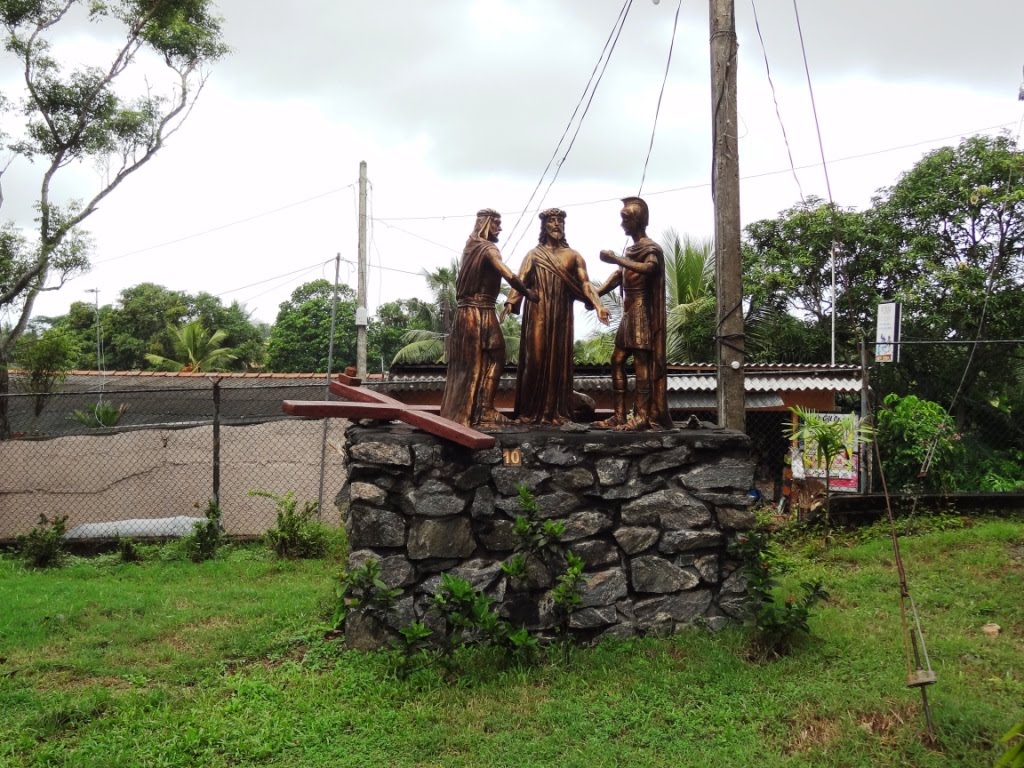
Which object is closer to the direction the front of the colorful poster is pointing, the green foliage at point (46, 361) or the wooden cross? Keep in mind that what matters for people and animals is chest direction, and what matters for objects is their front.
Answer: the wooden cross

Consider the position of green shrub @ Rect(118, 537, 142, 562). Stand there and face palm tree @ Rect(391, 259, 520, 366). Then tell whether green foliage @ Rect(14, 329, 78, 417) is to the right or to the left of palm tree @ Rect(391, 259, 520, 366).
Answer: left

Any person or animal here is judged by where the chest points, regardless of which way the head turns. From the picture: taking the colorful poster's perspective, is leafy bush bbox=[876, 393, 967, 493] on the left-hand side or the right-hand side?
on its left

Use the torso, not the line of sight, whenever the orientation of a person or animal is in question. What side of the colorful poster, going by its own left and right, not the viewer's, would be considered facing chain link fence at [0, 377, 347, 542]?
right

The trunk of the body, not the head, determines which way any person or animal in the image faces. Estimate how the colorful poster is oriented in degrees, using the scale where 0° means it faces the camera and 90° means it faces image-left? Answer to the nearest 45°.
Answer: approximately 0°

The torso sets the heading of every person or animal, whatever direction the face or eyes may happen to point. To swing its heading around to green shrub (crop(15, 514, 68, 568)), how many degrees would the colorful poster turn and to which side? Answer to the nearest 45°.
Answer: approximately 45° to its right

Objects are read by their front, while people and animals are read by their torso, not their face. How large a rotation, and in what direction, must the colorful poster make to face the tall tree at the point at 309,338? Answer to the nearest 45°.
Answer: approximately 135° to its right

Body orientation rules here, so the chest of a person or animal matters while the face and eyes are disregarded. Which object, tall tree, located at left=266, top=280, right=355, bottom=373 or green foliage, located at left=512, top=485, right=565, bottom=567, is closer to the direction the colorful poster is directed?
the green foliage

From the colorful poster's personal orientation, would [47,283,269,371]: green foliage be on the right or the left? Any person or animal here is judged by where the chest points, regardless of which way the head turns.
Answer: on its right
